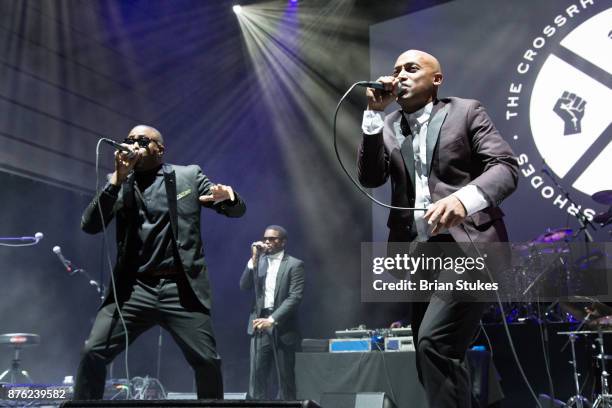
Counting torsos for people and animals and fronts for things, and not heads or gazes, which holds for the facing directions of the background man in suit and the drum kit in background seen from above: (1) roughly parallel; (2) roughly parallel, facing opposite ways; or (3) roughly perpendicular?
roughly parallel

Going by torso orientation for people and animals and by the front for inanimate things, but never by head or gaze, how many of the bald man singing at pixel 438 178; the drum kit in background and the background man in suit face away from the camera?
0

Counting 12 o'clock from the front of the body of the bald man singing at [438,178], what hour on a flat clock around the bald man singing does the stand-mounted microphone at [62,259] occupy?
The stand-mounted microphone is roughly at 3 o'clock from the bald man singing.

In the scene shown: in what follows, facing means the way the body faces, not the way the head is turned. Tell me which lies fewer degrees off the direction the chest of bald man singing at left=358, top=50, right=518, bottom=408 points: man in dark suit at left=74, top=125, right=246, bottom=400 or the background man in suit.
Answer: the man in dark suit

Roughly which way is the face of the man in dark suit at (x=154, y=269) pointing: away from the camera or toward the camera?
toward the camera

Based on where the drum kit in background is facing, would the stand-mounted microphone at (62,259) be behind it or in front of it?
in front

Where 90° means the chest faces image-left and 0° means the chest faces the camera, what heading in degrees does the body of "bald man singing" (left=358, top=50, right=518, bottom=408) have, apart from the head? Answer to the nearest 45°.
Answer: approximately 45°

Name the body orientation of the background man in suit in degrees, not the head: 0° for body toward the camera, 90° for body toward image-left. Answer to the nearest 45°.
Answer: approximately 45°

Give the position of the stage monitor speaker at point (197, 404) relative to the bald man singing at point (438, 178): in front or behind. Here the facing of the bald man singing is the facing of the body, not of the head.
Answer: in front
